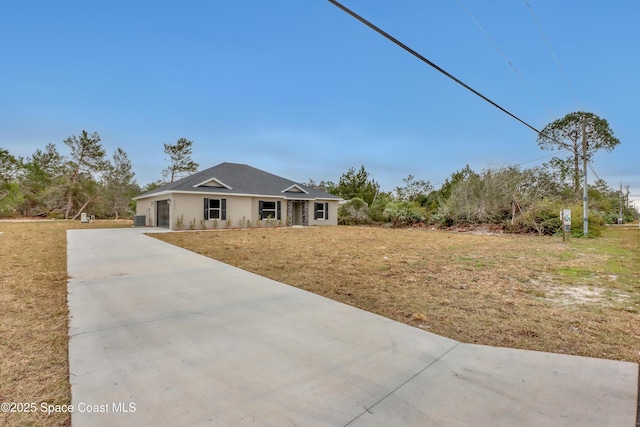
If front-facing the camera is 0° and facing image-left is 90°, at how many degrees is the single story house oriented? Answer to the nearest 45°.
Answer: approximately 315°

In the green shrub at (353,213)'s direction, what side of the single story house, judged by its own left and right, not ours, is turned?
left

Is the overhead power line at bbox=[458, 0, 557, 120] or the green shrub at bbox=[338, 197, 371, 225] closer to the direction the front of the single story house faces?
the overhead power line

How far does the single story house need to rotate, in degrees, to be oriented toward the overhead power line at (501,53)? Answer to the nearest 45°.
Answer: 0° — it already faces it
